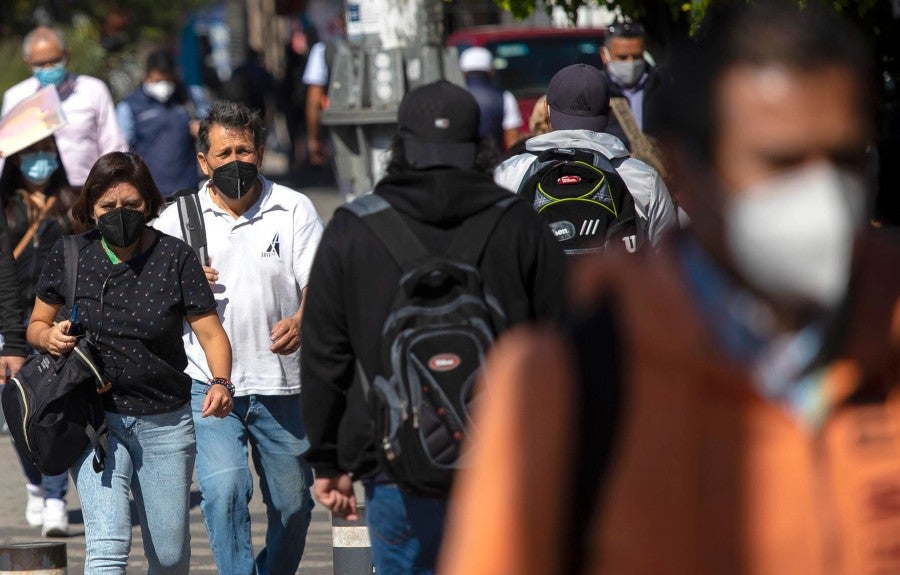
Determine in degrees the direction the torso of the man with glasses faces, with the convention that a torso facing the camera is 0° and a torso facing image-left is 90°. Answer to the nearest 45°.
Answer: approximately 0°

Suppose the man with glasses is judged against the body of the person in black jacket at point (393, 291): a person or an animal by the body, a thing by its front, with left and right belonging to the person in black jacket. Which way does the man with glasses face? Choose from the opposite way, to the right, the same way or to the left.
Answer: the opposite way

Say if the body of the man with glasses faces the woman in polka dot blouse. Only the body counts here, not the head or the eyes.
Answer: yes

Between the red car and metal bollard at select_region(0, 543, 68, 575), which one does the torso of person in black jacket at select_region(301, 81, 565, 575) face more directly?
the red car

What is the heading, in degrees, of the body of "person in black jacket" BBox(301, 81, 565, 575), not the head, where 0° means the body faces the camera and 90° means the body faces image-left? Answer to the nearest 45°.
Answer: approximately 180°

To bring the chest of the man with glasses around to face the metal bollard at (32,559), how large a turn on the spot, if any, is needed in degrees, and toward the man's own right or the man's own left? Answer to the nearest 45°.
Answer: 0° — they already face it

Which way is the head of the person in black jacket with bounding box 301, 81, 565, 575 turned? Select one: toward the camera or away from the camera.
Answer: away from the camera

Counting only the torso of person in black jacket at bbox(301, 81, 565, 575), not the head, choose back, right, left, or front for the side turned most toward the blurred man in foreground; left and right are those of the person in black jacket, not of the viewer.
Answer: back

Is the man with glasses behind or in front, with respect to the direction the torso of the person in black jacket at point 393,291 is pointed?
in front

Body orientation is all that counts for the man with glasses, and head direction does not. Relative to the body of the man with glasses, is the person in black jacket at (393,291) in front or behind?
in front

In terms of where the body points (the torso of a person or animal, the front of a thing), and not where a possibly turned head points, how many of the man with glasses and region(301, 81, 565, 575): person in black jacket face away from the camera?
1
